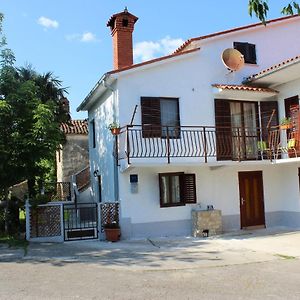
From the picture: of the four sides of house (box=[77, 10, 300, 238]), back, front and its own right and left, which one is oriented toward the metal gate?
right

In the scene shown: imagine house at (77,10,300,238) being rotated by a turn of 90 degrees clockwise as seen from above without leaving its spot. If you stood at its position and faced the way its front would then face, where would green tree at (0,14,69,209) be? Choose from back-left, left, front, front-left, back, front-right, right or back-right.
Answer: front

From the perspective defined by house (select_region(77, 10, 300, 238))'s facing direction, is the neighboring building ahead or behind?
behind

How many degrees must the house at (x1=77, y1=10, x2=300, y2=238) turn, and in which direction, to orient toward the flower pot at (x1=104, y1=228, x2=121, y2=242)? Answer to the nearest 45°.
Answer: approximately 45° to its right

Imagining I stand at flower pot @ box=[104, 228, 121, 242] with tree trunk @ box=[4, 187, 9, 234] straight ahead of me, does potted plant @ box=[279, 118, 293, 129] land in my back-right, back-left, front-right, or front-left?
back-right

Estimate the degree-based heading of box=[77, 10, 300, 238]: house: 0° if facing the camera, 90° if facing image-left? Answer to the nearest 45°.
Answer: approximately 0°

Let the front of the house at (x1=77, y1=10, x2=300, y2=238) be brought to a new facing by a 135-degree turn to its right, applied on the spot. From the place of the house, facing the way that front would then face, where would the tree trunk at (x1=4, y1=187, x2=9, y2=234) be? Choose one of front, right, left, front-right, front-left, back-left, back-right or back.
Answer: front-left
